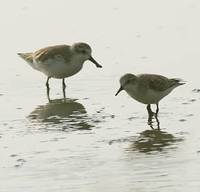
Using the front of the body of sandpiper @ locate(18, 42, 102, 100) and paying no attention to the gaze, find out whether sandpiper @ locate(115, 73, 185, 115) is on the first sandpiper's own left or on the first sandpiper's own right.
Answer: on the first sandpiper's own right

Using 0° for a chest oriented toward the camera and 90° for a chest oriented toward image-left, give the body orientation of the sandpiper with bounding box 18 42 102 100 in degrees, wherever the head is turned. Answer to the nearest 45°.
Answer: approximately 270°

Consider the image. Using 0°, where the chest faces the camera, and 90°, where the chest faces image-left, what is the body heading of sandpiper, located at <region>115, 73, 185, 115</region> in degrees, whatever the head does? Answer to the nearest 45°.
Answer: approximately 90°

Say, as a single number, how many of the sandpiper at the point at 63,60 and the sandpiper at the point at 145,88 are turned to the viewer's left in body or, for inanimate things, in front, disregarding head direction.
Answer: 1

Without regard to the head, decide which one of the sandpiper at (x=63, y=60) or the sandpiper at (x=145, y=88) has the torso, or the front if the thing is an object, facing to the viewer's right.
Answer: the sandpiper at (x=63, y=60)

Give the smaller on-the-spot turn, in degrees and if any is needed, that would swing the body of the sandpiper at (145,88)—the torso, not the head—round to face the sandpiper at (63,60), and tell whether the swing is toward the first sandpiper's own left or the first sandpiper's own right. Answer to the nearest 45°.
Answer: approximately 45° to the first sandpiper's own right

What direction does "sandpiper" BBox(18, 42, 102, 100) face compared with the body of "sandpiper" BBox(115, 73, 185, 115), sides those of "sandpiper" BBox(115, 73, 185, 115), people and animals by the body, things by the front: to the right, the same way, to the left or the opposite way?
the opposite way
